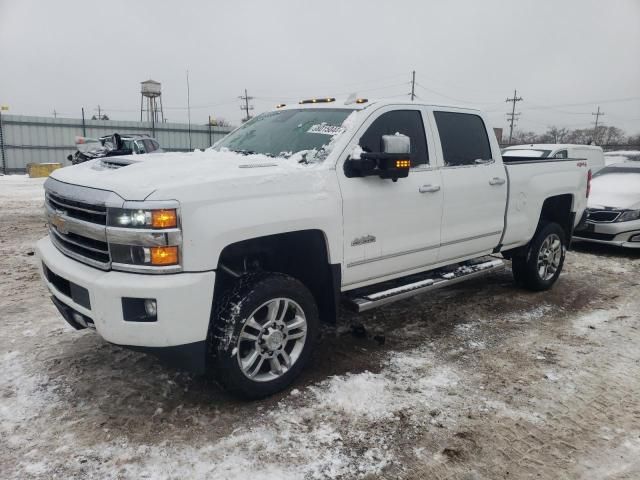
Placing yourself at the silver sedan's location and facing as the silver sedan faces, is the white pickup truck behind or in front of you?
in front

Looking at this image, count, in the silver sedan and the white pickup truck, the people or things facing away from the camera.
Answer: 0

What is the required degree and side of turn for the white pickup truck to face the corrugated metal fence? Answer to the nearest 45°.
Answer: approximately 90° to its right

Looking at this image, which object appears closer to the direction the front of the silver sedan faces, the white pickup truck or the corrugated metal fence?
the white pickup truck

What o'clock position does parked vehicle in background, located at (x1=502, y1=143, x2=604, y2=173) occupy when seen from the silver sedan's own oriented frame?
The parked vehicle in background is roughly at 4 o'clock from the silver sedan.

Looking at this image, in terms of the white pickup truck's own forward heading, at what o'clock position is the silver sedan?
The silver sedan is roughly at 6 o'clock from the white pickup truck.

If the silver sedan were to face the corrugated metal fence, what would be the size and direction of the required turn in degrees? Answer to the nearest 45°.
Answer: approximately 45° to its right

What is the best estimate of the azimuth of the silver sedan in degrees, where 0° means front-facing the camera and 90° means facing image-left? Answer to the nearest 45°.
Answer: approximately 45°

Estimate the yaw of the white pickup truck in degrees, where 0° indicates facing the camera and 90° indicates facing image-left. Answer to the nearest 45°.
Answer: approximately 45°

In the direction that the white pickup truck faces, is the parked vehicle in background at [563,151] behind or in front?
behind
